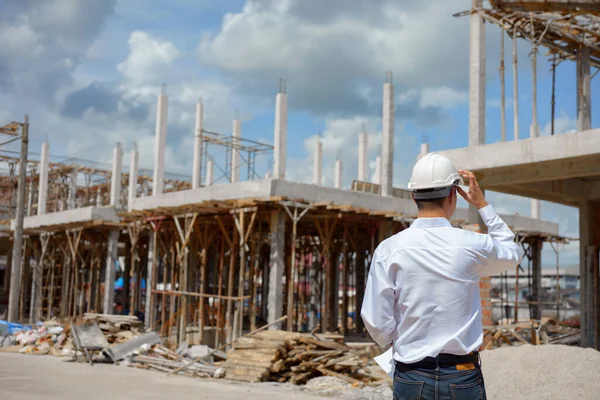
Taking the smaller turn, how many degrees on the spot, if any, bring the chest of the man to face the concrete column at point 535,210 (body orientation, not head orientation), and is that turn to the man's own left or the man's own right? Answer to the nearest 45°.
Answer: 0° — they already face it

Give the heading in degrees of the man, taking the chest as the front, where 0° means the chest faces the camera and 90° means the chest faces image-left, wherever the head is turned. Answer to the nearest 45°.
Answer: approximately 180°

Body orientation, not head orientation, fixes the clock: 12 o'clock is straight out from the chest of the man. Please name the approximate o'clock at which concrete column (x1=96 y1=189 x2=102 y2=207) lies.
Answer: The concrete column is roughly at 11 o'clock from the man.

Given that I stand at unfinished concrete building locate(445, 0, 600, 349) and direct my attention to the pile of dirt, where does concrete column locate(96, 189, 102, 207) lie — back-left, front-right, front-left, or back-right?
back-right

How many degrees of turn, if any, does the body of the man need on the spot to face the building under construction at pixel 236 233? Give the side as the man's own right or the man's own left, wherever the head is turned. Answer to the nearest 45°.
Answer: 0° — they already face it

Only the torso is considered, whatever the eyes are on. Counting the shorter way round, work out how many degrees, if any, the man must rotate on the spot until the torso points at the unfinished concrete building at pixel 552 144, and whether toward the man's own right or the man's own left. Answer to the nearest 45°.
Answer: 0° — they already face it
